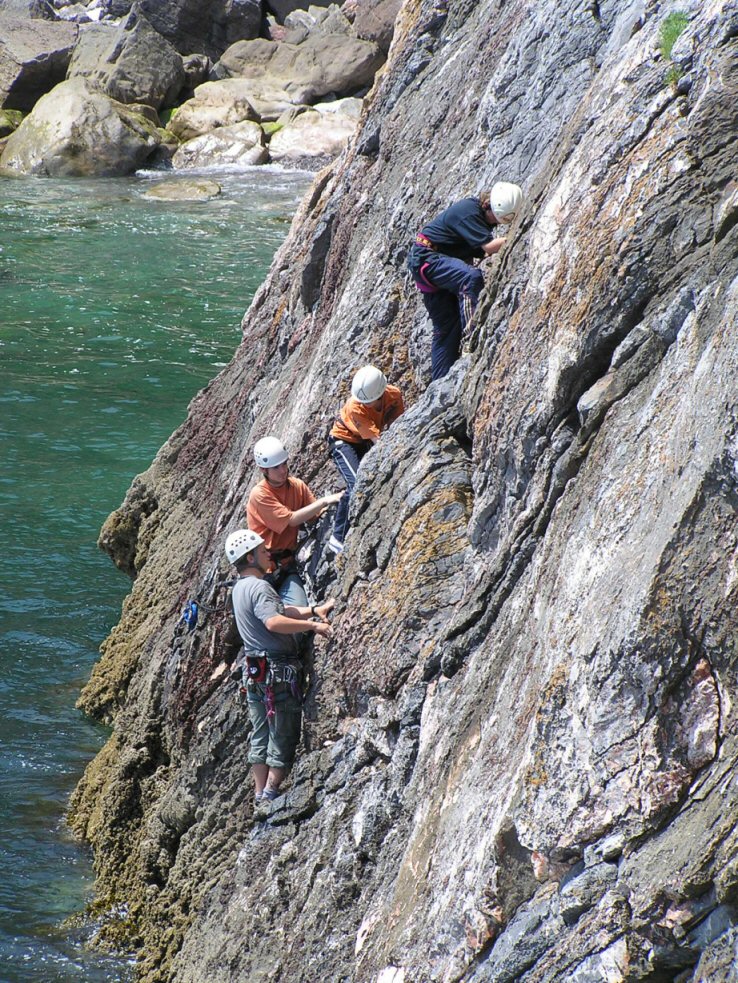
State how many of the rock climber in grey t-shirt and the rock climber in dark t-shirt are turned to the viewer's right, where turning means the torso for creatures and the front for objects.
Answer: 2

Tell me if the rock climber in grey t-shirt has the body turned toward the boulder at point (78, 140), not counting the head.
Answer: no

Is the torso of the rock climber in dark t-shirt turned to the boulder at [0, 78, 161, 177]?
no

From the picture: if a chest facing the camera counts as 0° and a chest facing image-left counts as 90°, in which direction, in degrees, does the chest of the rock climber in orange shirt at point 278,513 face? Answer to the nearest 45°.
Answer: approximately 315°

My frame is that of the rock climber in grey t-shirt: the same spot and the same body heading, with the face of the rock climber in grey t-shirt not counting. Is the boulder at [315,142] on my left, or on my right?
on my left

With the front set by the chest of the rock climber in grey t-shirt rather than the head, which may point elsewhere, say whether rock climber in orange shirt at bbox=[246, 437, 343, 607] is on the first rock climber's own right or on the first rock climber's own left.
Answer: on the first rock climber's own left

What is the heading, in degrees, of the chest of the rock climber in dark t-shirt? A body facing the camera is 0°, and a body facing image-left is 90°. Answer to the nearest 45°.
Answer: approximately 270°

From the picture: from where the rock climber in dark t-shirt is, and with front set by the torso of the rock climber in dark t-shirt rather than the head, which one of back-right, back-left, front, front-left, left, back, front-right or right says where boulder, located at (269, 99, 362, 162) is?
left

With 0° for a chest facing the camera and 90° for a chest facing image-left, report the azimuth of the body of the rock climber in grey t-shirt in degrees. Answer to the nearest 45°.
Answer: approximately 270°
